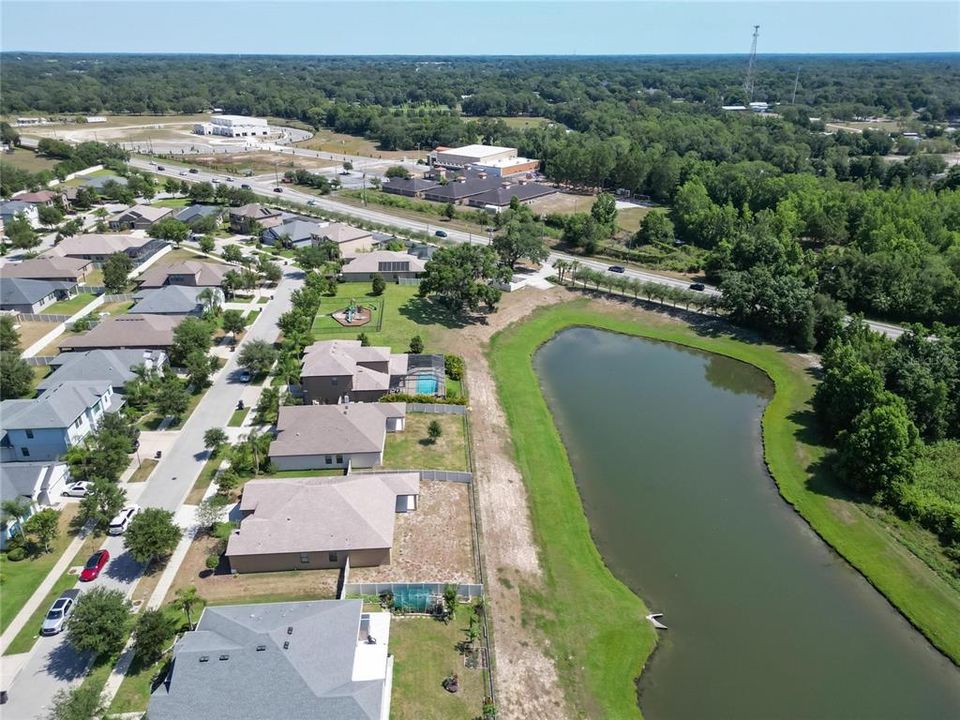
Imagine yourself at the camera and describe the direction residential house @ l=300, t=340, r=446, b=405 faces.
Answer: facing to the left of the viewer

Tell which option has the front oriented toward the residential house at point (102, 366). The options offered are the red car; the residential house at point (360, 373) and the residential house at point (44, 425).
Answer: the residential house at point (360, 373)

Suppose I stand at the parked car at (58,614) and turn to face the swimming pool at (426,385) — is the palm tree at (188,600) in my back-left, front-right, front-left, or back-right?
front-right

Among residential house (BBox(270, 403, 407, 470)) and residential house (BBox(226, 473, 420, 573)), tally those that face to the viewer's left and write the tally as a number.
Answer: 2

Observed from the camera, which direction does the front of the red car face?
facing the viewer and to the left of the viewer

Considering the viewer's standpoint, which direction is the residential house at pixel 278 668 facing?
facing to the left of the viewer

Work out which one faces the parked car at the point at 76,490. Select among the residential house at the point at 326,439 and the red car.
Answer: the residential house

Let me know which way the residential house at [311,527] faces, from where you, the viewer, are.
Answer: facing to the left of the viewer

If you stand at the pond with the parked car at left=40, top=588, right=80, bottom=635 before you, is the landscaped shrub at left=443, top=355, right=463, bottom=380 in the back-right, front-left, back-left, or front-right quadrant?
front-right

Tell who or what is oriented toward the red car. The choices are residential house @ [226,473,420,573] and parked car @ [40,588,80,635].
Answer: the residential house

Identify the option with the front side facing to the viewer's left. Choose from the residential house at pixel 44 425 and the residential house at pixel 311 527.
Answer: the residential house at pixel 311 527

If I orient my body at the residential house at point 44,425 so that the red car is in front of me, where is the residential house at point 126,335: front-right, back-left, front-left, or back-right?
back-left

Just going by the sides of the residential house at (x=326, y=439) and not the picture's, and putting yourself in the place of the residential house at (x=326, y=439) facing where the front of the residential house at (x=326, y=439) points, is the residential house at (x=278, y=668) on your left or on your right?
on your left

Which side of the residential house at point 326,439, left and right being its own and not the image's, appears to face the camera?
left

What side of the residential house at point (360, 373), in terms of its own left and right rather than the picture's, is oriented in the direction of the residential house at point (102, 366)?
front

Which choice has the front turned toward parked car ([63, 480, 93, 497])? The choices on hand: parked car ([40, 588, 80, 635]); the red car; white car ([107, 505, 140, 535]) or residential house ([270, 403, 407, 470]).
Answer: the residential house
